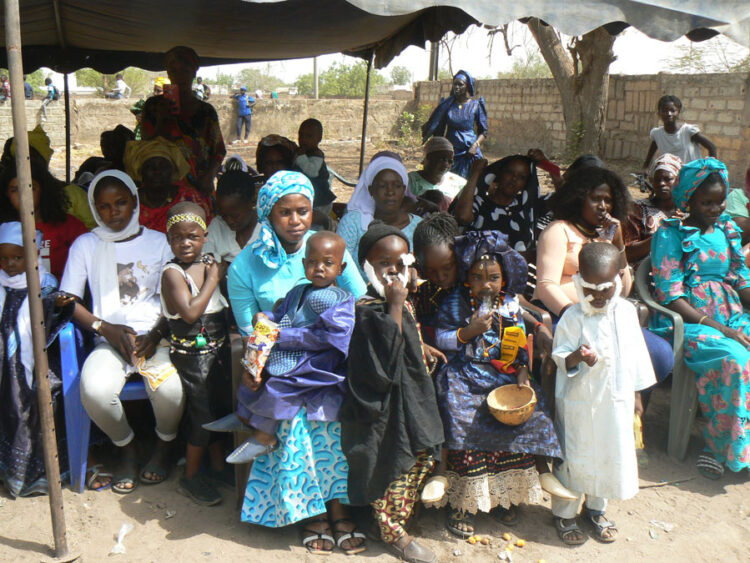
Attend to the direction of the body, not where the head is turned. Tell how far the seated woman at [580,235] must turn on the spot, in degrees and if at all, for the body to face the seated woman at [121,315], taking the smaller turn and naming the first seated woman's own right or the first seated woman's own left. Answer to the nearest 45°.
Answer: approximately 90° to the first seated woman's own right

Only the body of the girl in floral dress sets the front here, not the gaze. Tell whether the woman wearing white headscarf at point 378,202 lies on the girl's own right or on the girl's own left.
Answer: on the girl's own right

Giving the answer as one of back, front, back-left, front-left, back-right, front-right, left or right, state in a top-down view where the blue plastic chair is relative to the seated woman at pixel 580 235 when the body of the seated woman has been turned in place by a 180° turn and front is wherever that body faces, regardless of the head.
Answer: left

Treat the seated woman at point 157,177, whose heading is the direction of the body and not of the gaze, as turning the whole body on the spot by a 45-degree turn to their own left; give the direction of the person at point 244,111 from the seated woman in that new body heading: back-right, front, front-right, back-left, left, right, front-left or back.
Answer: back-left

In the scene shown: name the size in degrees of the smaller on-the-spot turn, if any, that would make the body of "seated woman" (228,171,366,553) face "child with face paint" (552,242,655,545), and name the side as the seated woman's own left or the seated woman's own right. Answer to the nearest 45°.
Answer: approximately 45° to the seated woman's own left

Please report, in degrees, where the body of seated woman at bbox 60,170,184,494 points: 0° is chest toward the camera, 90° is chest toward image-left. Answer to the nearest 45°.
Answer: approximately 0°

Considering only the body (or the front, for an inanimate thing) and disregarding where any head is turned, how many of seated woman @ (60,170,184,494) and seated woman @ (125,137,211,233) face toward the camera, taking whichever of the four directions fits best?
2

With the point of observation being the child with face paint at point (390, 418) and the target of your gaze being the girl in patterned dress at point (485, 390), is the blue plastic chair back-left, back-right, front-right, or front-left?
back-left

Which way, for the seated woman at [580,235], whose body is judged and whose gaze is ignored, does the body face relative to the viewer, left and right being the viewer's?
facing the viewer and to the right of the viewer

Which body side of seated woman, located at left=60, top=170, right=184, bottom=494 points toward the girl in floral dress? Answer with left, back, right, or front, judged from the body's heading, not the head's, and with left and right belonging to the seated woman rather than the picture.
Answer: left

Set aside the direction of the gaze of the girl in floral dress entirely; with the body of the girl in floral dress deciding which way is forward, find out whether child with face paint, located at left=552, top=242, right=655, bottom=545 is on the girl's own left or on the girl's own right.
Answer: on the girl's own right

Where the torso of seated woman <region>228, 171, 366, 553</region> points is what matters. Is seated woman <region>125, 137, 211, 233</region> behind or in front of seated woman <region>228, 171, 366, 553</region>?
behind
